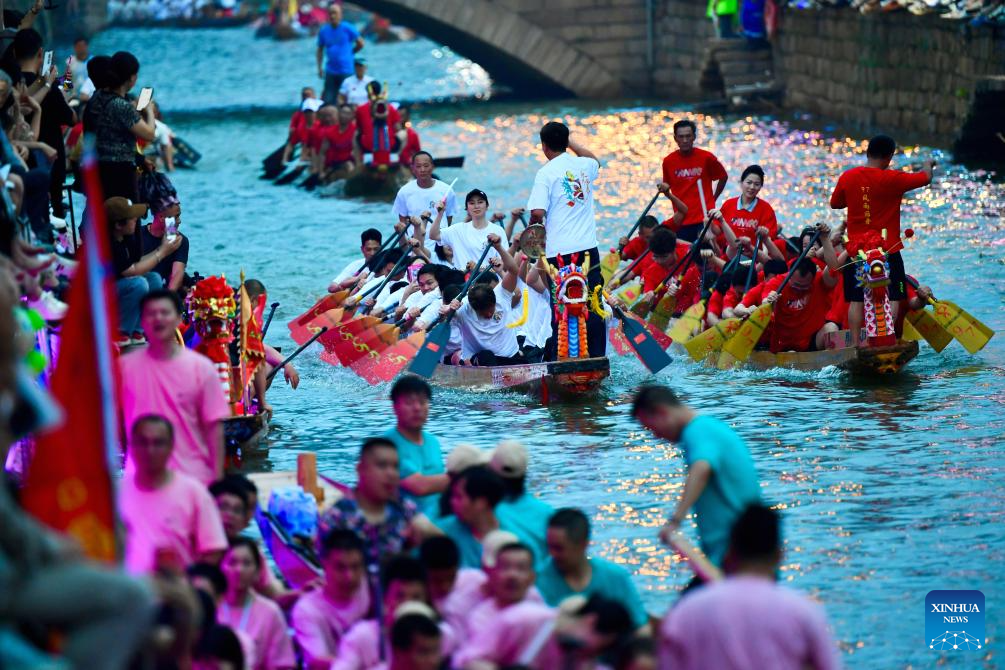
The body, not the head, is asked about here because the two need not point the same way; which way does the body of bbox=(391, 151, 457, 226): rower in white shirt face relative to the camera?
toward the camera

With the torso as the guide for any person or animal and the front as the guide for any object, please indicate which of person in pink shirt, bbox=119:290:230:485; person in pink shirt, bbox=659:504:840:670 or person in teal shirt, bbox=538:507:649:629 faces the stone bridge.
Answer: person in pink shirt, bbox=659:504:840:670

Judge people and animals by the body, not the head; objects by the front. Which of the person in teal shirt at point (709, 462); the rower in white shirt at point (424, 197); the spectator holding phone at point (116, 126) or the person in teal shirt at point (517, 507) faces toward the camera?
the rower in white shirt

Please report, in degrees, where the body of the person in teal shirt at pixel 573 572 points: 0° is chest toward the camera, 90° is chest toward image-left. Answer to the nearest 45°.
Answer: approximately 45°

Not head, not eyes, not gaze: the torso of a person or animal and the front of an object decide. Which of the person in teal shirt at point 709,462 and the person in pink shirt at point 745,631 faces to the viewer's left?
the person in teal shirt

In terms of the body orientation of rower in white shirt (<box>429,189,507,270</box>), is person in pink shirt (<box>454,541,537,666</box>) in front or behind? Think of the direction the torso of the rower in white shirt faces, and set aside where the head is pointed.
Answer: in front

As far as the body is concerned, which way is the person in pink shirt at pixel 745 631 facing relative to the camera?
away from the camera

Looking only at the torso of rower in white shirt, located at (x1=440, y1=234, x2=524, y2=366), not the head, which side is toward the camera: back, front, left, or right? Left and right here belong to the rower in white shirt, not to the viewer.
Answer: front

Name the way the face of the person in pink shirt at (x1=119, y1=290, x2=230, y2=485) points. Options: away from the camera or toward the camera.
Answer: toward the camera

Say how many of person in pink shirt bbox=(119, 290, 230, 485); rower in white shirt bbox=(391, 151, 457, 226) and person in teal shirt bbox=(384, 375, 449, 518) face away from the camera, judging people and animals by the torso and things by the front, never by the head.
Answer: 0

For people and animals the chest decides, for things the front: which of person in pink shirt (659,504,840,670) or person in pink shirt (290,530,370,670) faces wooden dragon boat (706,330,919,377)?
person in pink shirt (659,504,840,670)

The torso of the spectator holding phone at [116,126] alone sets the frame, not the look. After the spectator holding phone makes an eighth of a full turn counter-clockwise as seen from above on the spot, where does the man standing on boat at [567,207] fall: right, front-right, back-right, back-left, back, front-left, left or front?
right

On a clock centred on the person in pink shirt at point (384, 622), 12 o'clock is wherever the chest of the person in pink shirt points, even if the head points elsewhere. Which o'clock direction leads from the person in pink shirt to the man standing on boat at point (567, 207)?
The man standing on boat is roughly at 8 o'clock from the person in pink shirt.

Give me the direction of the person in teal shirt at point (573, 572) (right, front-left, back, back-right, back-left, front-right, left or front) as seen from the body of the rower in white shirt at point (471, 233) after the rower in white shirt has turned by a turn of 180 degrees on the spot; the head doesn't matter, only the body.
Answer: back

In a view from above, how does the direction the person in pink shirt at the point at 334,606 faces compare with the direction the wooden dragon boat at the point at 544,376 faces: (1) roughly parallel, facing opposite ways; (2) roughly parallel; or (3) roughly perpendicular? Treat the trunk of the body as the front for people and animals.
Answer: roughly parallel

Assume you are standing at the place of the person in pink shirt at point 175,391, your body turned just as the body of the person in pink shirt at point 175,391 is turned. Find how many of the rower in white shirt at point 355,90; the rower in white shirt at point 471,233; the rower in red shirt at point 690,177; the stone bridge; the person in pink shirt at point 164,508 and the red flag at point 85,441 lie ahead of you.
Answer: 2
